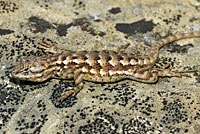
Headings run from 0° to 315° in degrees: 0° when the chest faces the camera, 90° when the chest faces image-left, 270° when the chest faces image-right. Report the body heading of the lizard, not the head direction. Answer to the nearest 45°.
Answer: approximately 90°
